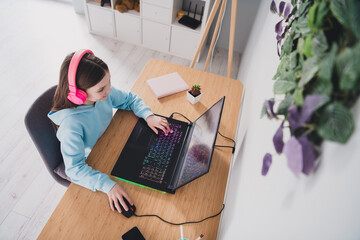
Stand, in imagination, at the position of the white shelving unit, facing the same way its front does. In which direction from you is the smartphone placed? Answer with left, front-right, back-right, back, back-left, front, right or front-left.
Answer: front-left

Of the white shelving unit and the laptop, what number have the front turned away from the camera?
0

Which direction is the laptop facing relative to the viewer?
to the viewer's left

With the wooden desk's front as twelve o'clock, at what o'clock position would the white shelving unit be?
The white shelving unit is roughly at 3 o'clock from the wooden desk.

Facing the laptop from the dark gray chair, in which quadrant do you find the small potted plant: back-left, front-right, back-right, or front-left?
front-left

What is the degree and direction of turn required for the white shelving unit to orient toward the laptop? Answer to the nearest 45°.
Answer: approximately 45° to its left

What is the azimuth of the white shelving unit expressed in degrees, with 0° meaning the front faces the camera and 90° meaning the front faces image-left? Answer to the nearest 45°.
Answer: approximately 45°

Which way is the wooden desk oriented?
to the viewer's left

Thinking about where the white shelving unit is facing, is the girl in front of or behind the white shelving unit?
in front

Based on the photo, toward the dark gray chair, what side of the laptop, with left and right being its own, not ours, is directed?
front

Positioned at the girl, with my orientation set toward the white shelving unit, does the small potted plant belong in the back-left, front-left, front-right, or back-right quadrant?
front-right

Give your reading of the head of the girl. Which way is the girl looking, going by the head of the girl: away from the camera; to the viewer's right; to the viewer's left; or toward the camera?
to the viewer's right
